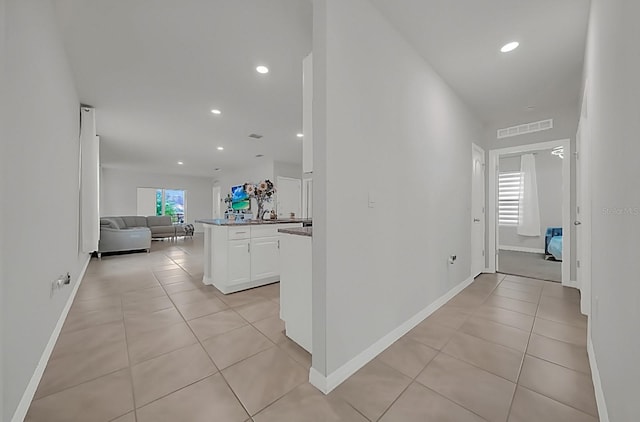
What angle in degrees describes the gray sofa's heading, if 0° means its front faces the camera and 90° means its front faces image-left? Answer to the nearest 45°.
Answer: approximately 315°

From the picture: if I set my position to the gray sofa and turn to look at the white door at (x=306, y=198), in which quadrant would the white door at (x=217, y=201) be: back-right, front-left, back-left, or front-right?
front-left

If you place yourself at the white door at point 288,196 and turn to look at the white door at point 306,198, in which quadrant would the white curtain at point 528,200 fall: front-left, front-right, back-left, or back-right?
front-right

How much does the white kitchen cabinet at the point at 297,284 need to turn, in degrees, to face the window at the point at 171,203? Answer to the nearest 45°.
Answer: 0° — it already faces it

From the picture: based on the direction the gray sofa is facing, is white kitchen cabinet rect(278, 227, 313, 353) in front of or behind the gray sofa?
in front

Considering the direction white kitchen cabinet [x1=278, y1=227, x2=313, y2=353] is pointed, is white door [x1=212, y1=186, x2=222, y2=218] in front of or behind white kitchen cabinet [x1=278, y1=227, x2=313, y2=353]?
in front
